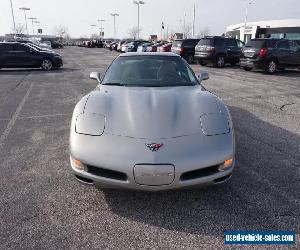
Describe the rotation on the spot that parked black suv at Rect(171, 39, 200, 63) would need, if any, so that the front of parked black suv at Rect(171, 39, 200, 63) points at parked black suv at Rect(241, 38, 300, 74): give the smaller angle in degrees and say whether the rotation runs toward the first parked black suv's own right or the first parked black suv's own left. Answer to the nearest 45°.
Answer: approximately 90° to the first parked black suv's own right

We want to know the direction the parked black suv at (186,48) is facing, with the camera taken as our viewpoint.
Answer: facing away from the viewer and to the right of the viewer

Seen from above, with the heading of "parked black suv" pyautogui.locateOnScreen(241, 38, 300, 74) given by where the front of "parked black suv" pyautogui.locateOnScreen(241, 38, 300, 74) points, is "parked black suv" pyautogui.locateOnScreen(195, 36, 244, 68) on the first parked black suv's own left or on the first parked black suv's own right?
on the first parked black suv's own left

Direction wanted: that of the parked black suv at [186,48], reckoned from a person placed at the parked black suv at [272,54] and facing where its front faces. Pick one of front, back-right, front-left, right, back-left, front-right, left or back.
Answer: left

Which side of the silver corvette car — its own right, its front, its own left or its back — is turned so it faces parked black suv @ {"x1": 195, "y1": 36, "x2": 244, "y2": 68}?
back

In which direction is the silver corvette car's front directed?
toward the camera

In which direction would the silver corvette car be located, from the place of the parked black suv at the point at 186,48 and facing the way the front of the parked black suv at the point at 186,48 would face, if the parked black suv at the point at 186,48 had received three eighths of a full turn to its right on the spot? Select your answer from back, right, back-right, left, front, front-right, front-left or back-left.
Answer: front

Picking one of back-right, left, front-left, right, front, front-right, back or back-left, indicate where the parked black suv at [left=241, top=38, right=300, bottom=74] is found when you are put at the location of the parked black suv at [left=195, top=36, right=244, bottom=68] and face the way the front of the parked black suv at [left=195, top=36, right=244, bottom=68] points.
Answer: right

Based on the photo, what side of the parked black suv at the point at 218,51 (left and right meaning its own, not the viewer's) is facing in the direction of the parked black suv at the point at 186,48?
left

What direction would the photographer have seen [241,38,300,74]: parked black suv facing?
facing away from the viewer and to the right of the viewer

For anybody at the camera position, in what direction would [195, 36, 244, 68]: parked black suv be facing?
facing away from the viewer and to the right of the viewer

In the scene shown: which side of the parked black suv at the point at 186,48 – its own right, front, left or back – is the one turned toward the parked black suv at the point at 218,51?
right
